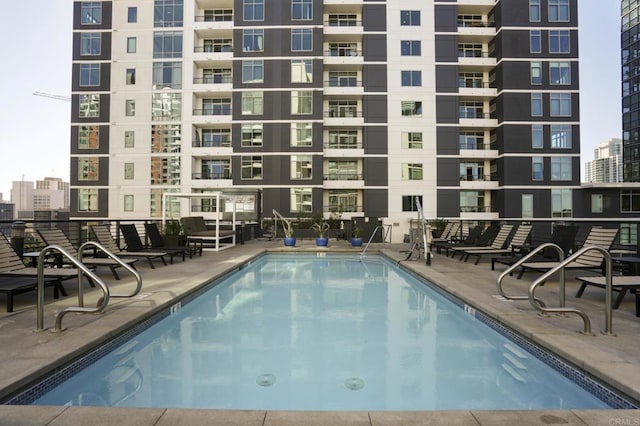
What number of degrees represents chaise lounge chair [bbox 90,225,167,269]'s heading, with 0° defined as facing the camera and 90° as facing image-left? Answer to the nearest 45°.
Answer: approximately 315°

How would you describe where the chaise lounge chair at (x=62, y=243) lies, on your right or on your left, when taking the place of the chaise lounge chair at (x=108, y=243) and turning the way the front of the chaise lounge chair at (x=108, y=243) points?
on your right

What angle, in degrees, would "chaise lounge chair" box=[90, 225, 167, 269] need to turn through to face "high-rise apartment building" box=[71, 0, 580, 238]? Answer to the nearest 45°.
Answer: approximately 90° to its left

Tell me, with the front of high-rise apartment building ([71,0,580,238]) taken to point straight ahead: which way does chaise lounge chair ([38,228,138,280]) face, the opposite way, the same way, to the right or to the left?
to the left

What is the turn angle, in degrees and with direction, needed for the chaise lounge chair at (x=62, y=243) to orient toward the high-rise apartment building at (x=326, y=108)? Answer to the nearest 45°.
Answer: approximately 90° to its left

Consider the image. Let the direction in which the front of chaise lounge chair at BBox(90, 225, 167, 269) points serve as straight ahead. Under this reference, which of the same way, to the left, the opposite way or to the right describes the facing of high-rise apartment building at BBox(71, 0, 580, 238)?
to the right

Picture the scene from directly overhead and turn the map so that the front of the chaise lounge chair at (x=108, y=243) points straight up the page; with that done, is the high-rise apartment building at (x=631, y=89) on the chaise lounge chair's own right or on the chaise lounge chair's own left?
on the chaise lounge chair's own left
